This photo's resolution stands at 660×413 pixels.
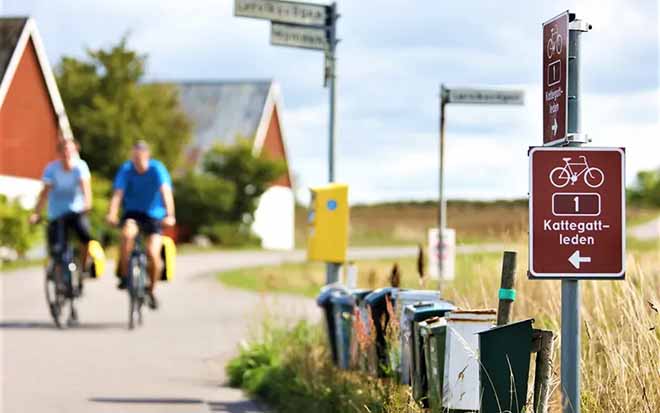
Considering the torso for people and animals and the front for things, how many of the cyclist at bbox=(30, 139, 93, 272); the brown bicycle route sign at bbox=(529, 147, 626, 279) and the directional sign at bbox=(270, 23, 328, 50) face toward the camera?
3

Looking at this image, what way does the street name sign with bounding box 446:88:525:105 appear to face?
toward the camera

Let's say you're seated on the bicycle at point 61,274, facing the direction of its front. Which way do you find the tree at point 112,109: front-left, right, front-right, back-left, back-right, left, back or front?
back

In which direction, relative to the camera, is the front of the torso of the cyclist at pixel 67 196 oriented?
toward the camera

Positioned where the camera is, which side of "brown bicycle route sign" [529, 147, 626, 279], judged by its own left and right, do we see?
front

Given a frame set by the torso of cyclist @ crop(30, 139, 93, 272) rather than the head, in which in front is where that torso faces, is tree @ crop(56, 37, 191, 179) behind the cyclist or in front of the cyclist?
behind

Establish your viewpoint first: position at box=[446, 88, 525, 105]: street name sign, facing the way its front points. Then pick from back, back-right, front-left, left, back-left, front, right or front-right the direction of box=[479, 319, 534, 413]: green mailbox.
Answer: front

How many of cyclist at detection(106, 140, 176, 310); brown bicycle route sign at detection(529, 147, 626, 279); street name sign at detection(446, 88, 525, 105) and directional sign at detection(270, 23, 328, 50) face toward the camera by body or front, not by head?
4
